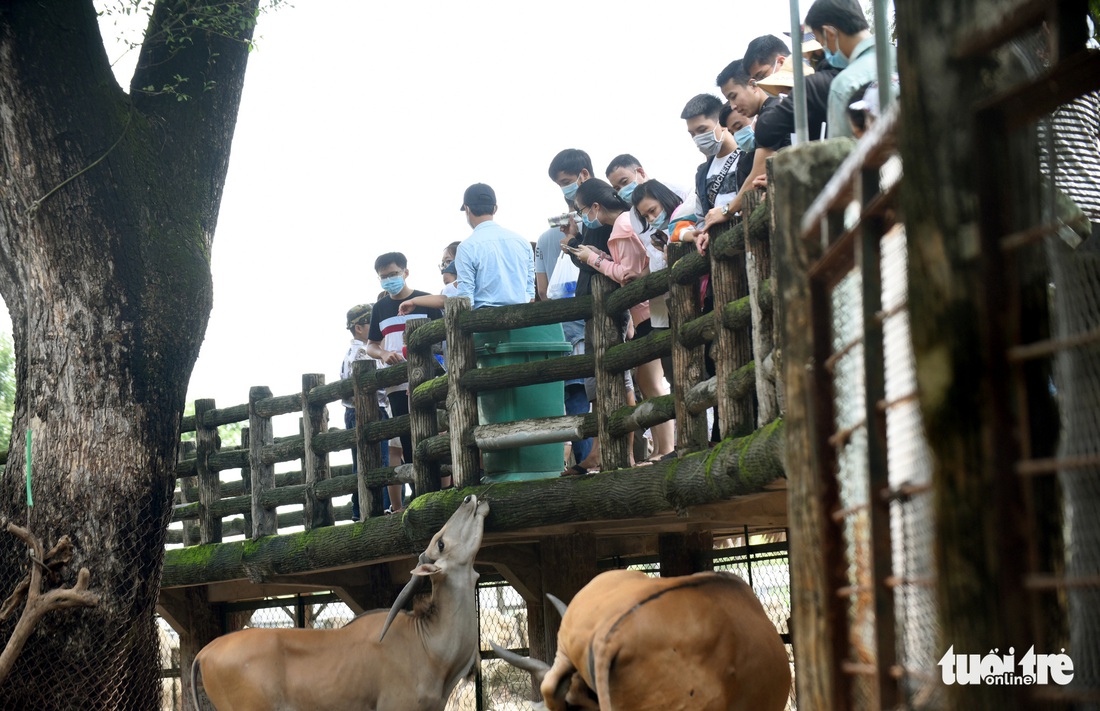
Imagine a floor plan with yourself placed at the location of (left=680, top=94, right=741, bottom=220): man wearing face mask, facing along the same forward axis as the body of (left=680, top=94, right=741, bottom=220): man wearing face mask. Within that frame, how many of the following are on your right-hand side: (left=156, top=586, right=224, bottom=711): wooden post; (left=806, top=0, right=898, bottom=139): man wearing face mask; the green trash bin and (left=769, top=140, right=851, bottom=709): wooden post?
2

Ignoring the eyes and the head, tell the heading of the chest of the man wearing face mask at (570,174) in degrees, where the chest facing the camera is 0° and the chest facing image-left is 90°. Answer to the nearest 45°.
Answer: approximately 45°

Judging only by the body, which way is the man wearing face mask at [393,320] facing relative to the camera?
toward the camera

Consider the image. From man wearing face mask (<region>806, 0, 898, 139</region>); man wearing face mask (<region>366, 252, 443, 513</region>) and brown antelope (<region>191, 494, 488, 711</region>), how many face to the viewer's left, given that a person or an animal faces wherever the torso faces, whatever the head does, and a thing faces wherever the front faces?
1

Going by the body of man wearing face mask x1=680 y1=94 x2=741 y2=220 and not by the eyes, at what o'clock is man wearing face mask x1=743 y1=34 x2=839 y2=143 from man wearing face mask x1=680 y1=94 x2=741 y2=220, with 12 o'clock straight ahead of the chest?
man wearing face mask x1=743 y1=34 x2=839 y2=143 is roughly at 10 o'clock from man wearing face mask x1=680 y1=94 x2=741 y2=220.

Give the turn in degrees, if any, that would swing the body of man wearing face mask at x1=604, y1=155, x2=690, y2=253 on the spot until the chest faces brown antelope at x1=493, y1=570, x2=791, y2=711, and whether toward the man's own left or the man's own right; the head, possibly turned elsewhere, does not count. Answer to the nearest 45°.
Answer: approximately 45° to the man's own left

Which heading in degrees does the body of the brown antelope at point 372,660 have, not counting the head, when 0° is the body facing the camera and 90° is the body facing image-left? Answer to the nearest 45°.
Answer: approximately 270°

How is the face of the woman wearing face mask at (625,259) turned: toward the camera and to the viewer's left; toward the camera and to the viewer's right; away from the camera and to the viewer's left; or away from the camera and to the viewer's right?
toward the camera and to the viewer's left

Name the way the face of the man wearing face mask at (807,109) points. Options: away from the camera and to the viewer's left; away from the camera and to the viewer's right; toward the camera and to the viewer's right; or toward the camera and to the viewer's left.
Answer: toward the camera and to the viewer's left

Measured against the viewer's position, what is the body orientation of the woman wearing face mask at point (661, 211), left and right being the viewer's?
facing the viewer and to the left of the viewer
